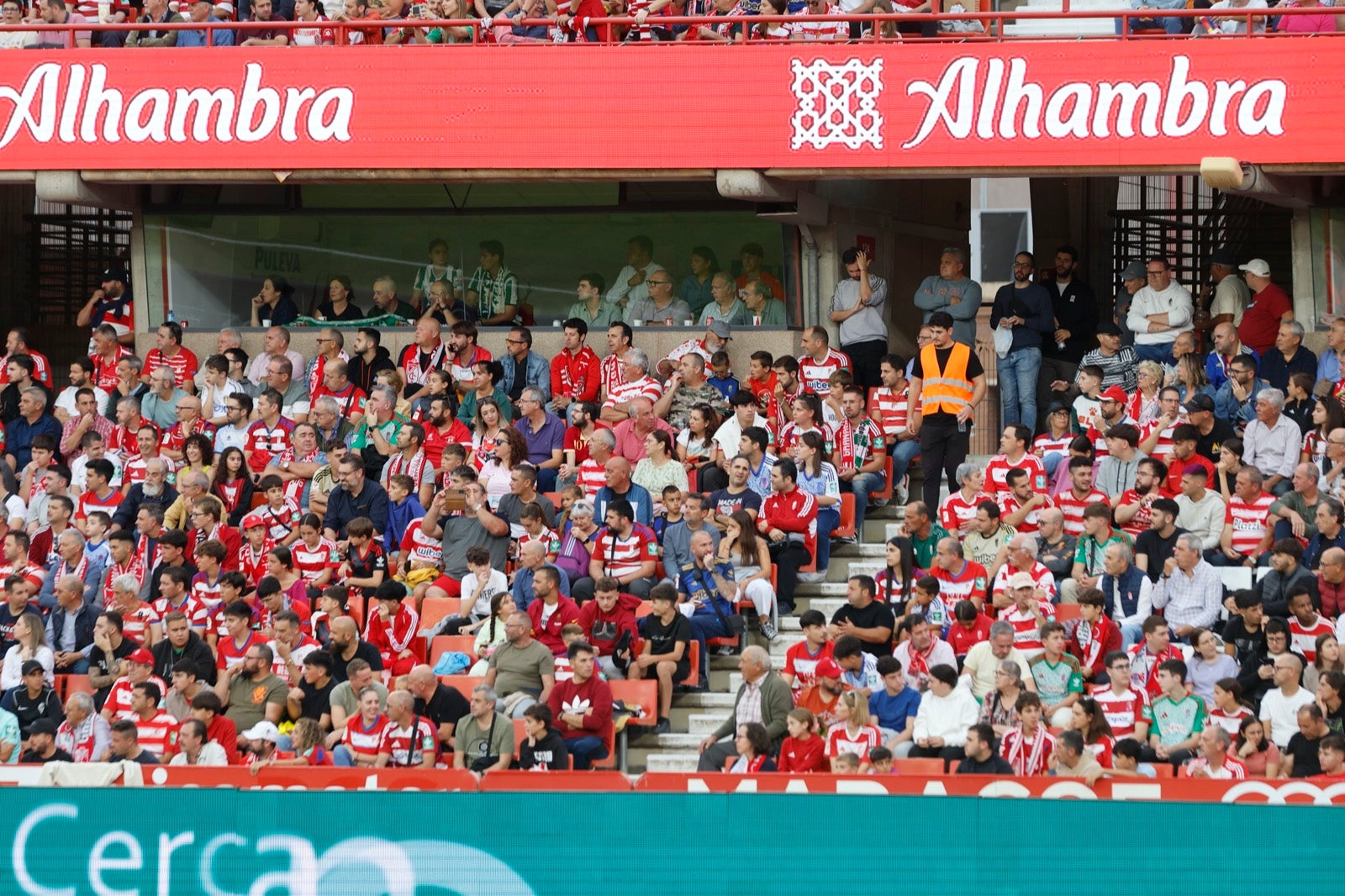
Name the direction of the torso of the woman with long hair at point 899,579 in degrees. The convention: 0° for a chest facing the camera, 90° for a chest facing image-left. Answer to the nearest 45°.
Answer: approximately 45°

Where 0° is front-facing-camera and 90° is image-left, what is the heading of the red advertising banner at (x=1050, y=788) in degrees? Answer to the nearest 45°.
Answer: approximately 0°

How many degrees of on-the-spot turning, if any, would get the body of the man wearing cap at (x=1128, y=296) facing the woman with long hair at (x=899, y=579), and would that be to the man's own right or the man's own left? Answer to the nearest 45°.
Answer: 0° — they already face them

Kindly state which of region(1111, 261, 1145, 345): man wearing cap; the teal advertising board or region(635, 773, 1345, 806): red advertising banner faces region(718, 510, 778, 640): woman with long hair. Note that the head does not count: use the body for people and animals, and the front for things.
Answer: the man wearing cap

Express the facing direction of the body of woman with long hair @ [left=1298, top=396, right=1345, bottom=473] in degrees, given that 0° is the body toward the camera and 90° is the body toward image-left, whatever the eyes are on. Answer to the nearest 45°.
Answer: approximately 45°

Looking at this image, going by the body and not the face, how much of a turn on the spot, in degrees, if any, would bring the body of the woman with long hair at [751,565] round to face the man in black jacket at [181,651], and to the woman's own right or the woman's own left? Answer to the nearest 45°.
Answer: approximately 45° to the woman's own right

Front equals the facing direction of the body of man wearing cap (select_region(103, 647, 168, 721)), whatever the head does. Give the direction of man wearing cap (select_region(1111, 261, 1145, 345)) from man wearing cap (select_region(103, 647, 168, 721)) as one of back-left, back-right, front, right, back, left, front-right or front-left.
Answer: back-left
